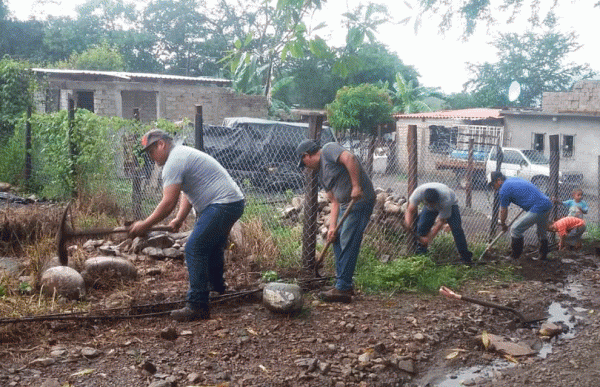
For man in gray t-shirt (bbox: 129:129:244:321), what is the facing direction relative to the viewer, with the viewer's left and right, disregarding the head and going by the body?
facing to the left of the viewer

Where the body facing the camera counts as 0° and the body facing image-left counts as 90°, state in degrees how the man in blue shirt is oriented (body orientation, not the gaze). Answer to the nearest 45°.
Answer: approximately 90°

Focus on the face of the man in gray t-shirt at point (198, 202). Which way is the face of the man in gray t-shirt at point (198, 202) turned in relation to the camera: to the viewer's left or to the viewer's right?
to the viewer's left

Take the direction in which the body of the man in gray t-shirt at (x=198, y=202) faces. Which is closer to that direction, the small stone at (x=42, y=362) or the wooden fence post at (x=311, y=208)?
the small stone

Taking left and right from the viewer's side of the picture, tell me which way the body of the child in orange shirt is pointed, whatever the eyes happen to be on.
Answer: facing to the left of the viewer

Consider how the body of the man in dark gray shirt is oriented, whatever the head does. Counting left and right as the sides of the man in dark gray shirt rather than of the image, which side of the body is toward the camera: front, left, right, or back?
left

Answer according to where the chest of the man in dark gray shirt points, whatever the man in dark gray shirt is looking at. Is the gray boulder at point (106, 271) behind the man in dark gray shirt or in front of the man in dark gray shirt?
in front

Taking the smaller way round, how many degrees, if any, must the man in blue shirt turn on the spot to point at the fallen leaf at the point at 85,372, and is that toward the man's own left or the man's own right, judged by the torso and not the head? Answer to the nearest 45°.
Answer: approximately 45° to the man's own left
